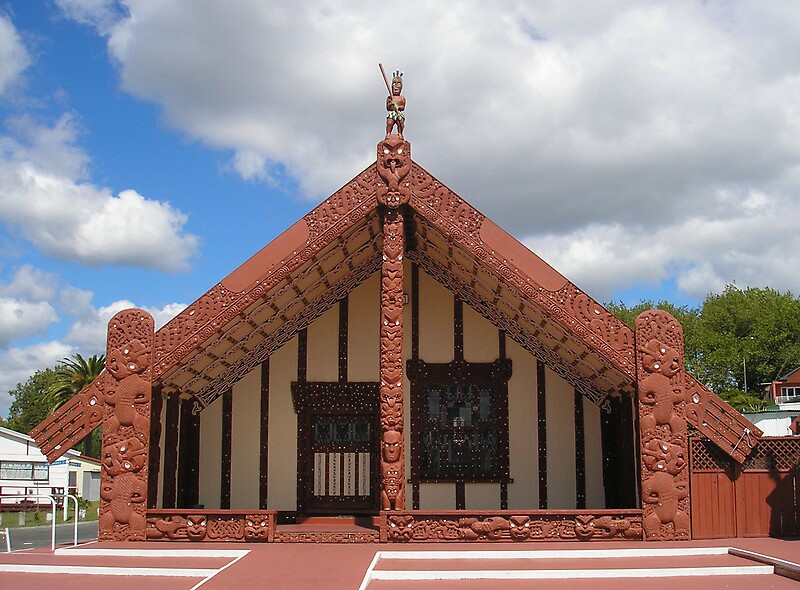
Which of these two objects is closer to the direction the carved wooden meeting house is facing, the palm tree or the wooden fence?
the wooden fence

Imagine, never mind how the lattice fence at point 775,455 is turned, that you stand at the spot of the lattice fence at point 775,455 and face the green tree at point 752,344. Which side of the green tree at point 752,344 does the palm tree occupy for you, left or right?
left

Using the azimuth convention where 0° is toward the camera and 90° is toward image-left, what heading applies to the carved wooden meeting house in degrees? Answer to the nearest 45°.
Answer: approximately 0°

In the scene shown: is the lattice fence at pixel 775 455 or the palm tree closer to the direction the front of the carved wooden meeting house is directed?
the lattice fence

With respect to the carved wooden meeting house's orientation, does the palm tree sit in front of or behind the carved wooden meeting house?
behind

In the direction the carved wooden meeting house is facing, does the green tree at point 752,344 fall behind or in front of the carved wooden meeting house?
behind

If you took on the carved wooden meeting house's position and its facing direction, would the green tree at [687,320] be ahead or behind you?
behind
